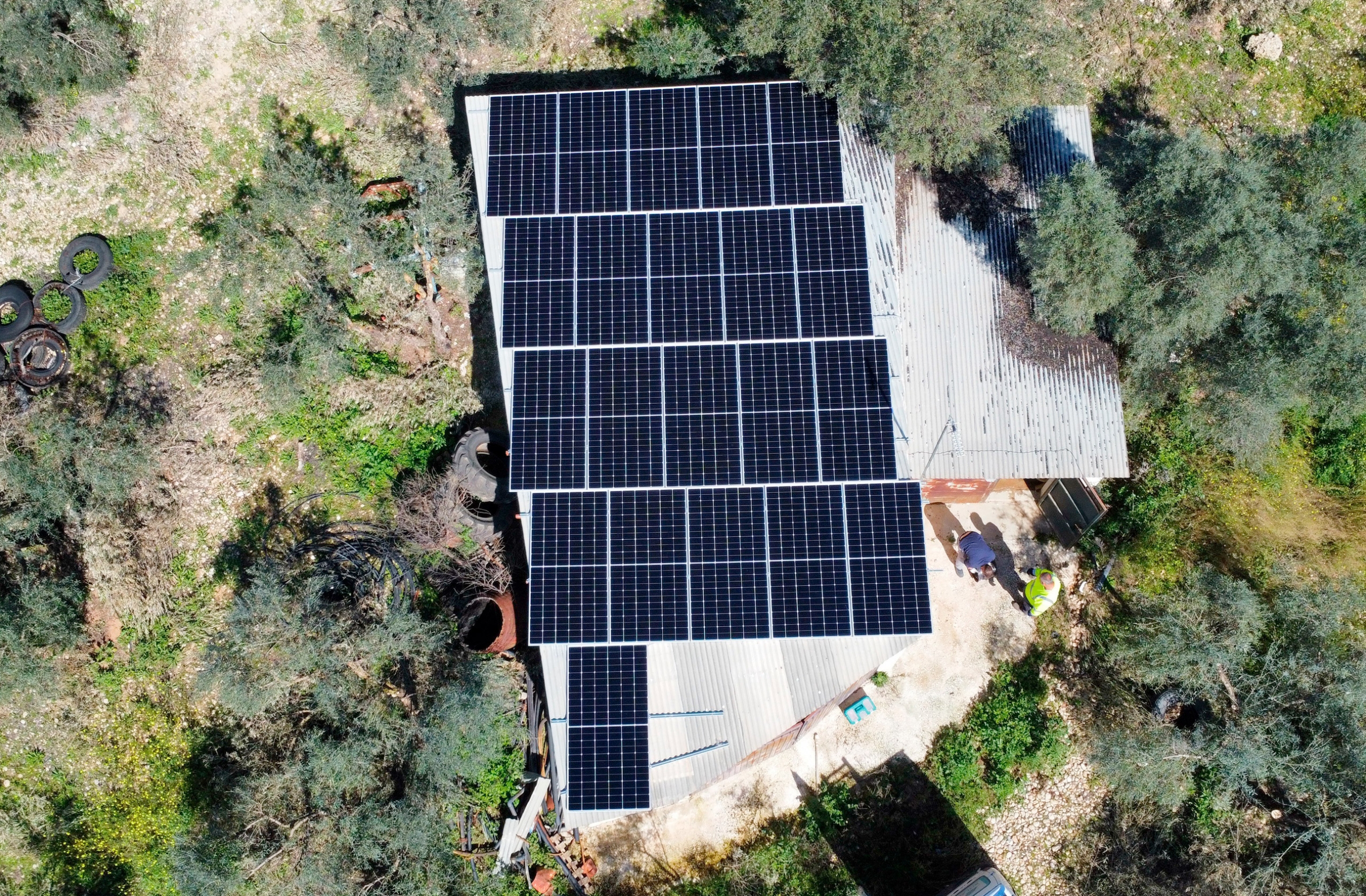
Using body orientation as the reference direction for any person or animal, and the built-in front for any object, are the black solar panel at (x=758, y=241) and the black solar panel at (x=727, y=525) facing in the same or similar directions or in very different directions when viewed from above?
same or similar directions

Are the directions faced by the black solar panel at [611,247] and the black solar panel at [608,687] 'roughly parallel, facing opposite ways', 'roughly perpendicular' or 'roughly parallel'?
roughly parallel

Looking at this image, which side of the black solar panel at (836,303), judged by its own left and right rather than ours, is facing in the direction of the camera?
front

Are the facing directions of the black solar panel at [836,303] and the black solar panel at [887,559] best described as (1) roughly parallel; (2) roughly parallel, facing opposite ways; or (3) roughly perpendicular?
roughly parallel

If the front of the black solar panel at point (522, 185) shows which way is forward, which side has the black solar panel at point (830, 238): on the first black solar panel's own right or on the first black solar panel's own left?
on the first black solar panel's own left

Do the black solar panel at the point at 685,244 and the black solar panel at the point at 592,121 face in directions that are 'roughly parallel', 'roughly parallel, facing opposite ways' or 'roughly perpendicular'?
roughly parallel
